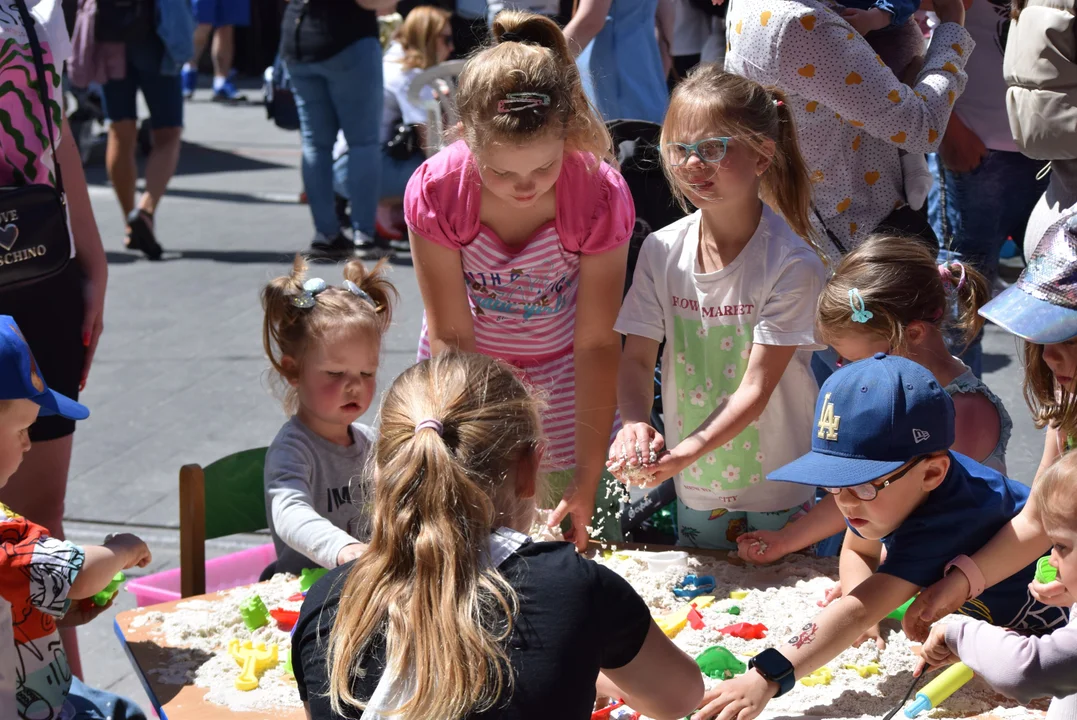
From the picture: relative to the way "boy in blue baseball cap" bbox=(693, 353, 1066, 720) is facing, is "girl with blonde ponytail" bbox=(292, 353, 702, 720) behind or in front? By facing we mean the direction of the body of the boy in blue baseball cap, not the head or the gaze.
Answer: in front

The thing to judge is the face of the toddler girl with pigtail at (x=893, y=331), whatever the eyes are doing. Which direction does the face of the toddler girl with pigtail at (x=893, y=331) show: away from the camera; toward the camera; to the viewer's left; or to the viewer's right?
to the viewer's left

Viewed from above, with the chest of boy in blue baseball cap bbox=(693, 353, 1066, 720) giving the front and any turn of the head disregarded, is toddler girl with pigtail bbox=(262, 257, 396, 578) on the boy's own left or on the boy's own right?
on the boy's own right

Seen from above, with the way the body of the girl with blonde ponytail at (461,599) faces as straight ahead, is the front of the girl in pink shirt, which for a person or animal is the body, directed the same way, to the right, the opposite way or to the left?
the opposite way

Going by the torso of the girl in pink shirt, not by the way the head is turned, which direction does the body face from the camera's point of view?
toward the camera

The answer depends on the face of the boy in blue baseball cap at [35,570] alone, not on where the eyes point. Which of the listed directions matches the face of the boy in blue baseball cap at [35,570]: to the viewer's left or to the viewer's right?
to the viewer's right

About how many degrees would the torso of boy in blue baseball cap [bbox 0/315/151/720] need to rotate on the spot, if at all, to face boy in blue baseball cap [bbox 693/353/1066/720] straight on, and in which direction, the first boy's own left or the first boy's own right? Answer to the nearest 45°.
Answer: approximately 45° to the first boy's own right

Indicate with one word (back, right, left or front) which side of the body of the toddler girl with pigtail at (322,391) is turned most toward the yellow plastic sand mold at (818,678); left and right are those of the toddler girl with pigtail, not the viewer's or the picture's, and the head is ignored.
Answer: front

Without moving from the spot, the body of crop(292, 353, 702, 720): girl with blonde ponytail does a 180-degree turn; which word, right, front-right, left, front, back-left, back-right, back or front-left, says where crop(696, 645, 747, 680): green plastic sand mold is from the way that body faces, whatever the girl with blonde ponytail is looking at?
back-left

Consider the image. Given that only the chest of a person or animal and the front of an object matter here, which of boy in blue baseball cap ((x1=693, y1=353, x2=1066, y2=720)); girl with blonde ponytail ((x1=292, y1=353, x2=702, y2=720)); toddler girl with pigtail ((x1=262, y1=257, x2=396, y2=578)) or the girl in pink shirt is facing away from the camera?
the girl with blonde ponytail

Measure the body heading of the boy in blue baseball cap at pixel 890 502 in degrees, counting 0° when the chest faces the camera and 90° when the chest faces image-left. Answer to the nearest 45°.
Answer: approximately 45°

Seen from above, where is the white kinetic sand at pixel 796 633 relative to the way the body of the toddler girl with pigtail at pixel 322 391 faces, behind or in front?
in front

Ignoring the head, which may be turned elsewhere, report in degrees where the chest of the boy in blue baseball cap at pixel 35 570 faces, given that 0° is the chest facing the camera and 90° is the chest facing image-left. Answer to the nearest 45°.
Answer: approximately 270°

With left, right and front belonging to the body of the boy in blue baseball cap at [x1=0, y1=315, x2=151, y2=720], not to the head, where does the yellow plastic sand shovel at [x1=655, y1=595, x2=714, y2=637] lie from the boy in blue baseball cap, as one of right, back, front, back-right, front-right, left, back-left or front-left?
front

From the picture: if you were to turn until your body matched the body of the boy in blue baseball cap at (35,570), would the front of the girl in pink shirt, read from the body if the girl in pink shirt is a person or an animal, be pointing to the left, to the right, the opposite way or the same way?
to the right

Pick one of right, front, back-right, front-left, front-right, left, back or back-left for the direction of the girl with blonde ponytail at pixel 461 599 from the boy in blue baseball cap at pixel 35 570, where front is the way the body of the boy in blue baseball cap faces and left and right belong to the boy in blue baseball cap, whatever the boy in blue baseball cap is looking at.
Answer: front-right

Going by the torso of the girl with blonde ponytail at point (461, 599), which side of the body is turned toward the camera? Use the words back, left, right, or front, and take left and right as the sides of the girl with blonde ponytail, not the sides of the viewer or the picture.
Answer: back

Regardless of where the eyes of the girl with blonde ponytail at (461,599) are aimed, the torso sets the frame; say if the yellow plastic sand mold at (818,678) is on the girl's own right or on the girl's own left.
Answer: on the girl's own right
